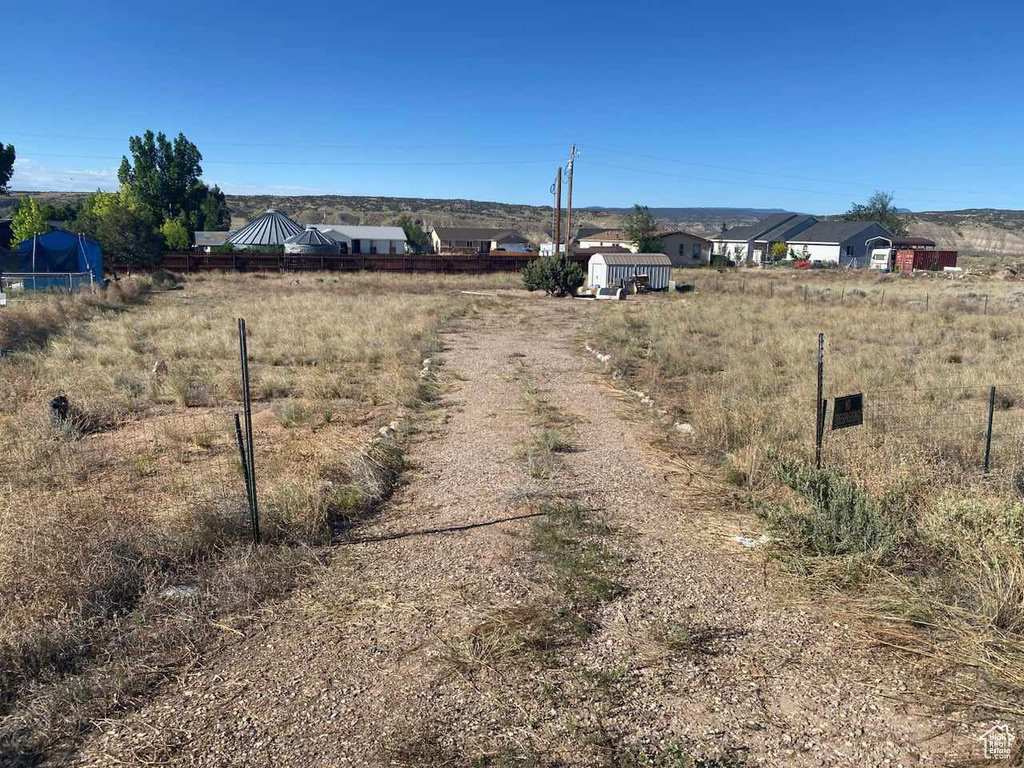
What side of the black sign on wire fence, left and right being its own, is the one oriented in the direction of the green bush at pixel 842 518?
front

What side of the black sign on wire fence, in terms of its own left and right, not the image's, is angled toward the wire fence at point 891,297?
back

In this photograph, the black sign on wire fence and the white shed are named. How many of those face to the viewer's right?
0

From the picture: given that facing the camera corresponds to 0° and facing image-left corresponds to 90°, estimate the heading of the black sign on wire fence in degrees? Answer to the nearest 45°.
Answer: approximately 0°

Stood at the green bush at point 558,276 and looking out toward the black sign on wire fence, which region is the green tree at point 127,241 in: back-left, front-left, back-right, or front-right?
back-right

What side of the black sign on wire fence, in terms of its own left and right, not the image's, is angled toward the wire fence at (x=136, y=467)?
right

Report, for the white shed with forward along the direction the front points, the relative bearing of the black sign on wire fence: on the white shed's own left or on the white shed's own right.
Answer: on the white shed's own left

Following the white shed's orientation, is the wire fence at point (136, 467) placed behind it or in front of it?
in front

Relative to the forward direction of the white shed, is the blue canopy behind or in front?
in front

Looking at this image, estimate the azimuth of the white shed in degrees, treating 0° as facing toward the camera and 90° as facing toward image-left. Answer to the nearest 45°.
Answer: approximately 45°

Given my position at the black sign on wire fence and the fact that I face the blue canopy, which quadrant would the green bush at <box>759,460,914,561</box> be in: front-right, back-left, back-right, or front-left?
back-left
